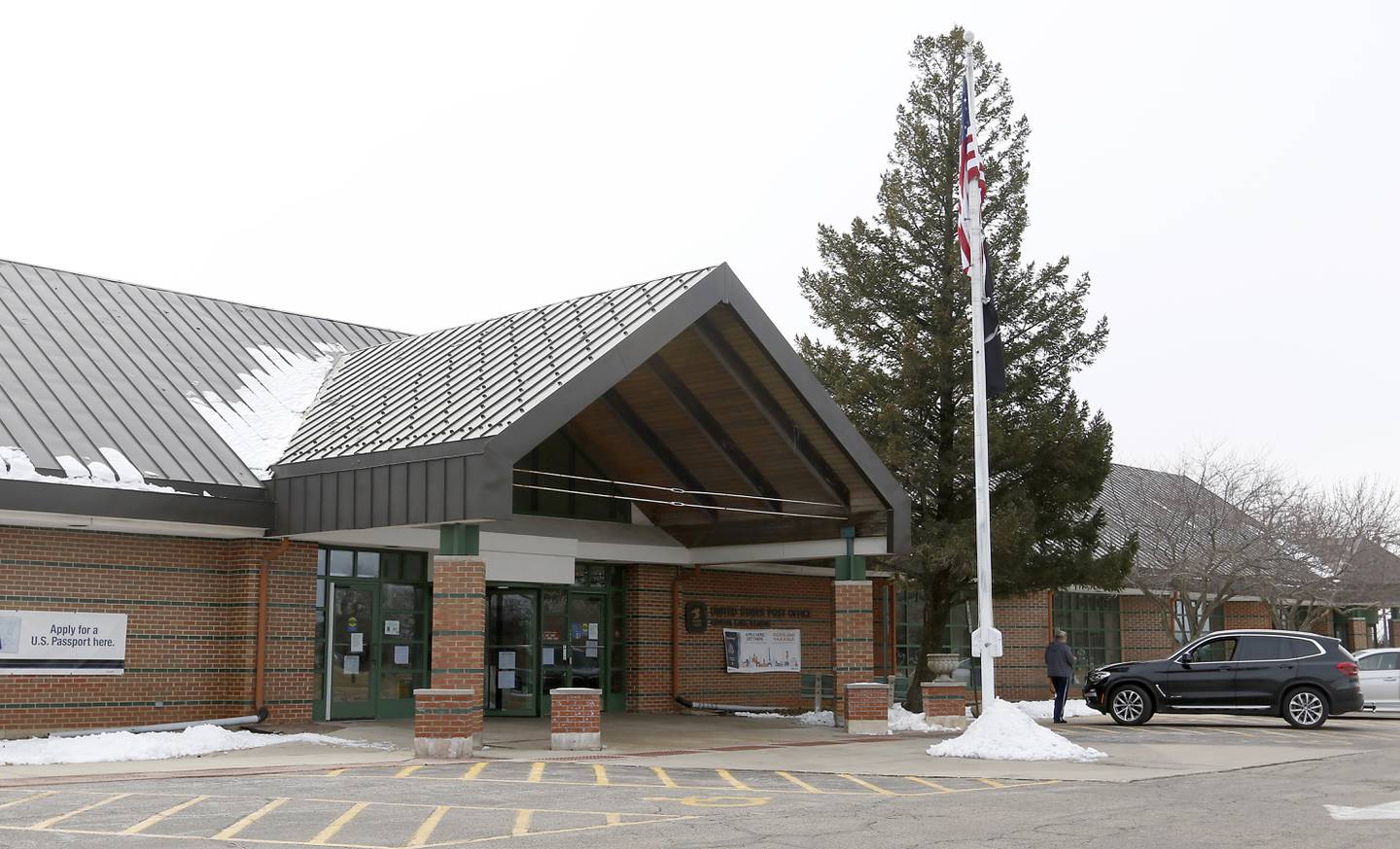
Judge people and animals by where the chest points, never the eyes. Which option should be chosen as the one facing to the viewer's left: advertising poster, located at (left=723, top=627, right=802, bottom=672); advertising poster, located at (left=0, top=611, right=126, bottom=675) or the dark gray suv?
the dark gray suv

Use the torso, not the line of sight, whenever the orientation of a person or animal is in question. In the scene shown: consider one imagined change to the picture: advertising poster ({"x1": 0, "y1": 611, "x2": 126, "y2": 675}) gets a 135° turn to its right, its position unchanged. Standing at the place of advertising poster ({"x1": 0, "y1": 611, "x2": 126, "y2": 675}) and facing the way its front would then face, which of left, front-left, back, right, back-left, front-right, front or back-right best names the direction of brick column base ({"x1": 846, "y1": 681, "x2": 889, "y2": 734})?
back-right

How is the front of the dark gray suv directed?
to the viewer's left

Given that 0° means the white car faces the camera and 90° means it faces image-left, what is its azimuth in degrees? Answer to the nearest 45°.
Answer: approximately 90°

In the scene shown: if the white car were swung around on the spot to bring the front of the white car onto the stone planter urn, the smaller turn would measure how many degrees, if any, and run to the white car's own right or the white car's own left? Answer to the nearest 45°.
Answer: approximately 45° to the white car's own left

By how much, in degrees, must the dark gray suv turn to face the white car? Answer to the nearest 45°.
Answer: approximately 135° to its right

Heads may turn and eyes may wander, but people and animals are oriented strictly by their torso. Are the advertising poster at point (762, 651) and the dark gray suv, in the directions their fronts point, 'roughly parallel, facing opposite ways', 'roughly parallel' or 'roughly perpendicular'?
roughly perpendicular

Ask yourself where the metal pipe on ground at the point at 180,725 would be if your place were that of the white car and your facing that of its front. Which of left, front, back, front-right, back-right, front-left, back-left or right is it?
front-left

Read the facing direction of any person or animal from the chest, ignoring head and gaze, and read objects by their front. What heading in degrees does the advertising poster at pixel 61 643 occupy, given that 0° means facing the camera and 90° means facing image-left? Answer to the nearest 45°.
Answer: approximately 0°
